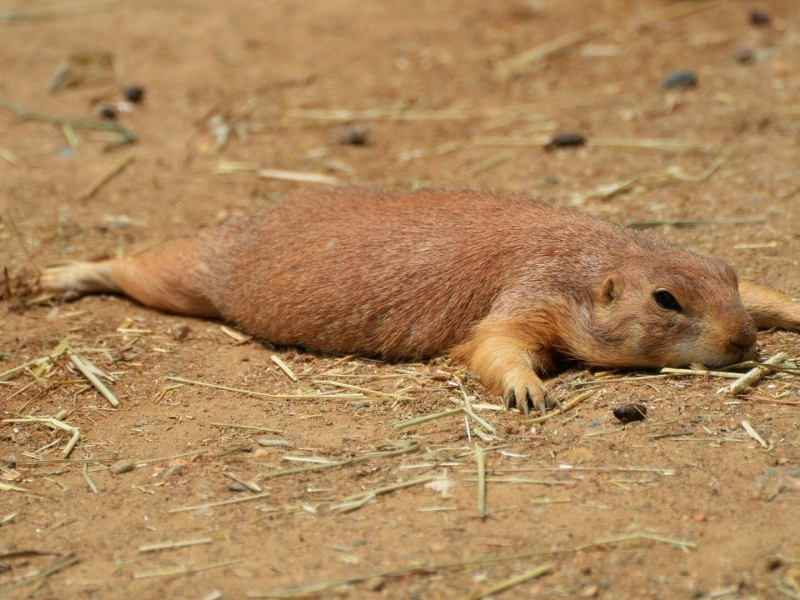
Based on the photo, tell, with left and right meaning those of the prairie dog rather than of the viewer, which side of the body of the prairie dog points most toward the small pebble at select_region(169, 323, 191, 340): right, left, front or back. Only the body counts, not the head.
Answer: back

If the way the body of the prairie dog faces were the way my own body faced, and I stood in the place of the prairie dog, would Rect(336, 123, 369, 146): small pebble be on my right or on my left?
on my left

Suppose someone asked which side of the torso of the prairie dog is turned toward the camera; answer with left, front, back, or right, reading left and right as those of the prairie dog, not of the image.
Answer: right

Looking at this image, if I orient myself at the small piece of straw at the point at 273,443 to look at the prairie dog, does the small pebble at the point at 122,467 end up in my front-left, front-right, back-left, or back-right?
back-left

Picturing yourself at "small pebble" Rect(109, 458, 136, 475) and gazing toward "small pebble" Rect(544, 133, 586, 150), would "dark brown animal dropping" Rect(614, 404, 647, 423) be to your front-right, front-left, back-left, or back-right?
front-right

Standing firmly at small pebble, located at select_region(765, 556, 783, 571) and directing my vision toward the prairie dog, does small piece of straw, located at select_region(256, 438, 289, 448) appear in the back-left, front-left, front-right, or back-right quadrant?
front-left

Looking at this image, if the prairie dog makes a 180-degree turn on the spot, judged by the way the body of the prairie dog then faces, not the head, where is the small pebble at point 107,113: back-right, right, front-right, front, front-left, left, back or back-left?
front-right

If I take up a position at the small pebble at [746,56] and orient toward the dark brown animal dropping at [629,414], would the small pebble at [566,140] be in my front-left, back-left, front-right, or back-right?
front-right

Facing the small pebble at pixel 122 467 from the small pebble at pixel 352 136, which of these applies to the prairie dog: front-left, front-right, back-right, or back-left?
front-left

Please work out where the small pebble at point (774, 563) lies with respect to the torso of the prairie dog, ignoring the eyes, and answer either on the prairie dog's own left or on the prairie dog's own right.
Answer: on the prairie dog's own right

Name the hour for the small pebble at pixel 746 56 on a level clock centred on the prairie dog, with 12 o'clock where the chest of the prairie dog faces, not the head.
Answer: The small pebble is roughly at 10 o'clock from the prairie dog.

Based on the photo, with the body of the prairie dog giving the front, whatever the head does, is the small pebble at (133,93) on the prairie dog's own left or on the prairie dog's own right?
on the prairie dog's own left

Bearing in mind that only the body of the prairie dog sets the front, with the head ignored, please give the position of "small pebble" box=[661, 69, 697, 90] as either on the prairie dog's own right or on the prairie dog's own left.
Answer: on the prairie dog's own left

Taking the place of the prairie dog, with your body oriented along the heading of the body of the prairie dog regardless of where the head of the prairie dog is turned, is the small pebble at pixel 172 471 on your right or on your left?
on your right

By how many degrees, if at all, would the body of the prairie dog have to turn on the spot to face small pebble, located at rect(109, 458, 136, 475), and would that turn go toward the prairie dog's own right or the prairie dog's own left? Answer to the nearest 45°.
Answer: approximately 135° to the prairie dog's own right
